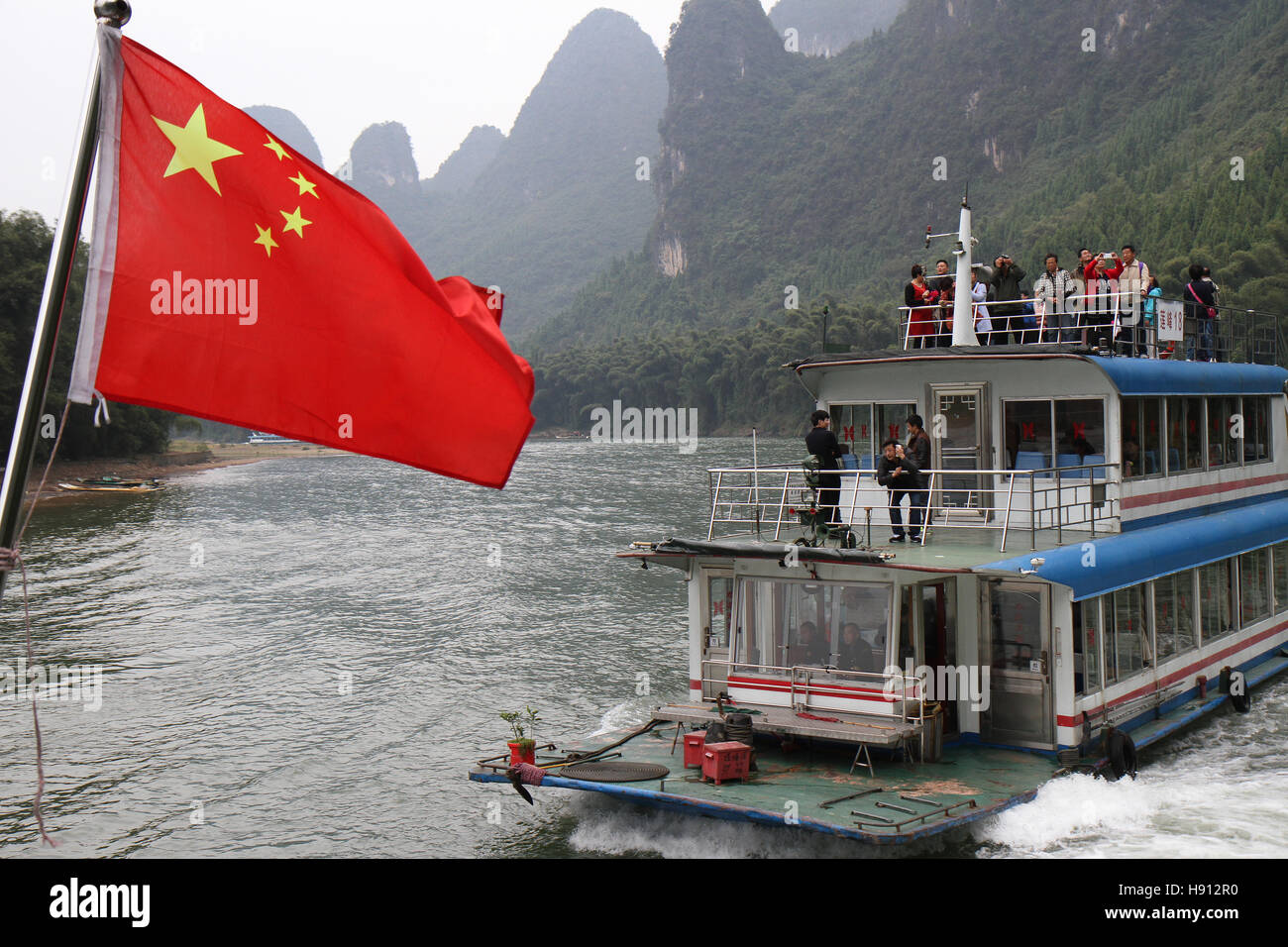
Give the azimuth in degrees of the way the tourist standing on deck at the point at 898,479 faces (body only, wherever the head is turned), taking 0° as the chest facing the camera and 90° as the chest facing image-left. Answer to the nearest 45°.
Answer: approximately 45°

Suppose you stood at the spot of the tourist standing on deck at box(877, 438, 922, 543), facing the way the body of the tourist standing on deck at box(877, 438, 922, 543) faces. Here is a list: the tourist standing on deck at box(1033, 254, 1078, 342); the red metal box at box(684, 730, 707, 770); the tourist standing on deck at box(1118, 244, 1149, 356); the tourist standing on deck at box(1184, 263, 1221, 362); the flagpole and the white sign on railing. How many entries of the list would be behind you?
4

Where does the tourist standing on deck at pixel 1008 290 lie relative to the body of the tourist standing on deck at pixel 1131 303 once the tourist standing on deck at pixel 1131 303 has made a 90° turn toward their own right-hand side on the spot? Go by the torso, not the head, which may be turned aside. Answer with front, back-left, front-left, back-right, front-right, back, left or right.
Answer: front-left

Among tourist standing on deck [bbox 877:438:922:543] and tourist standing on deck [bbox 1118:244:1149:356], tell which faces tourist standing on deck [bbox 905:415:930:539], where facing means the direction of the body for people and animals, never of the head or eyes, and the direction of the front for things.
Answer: tourist standing on deck [bbox 1118:244:1149:356]

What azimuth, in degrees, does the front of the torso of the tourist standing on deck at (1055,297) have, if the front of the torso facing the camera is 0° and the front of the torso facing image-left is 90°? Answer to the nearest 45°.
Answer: approximately 0°

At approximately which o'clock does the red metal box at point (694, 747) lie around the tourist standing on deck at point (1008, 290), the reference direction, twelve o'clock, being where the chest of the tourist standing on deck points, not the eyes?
The red metal box is roughly at 1 o'clock from the tourist standing on deck.

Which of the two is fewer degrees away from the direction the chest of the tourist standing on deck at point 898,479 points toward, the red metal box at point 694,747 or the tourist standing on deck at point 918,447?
the red metal box

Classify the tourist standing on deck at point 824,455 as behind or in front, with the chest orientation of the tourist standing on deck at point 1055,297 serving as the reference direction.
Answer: in front

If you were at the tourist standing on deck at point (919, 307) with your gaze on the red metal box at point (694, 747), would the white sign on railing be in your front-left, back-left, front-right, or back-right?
back-left

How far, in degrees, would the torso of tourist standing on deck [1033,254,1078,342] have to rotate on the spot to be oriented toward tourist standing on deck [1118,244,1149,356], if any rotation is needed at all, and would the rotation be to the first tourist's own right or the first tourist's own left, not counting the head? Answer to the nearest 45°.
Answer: approximately 90° to the first tourist's own left

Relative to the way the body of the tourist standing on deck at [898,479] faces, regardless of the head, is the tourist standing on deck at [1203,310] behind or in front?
behind
